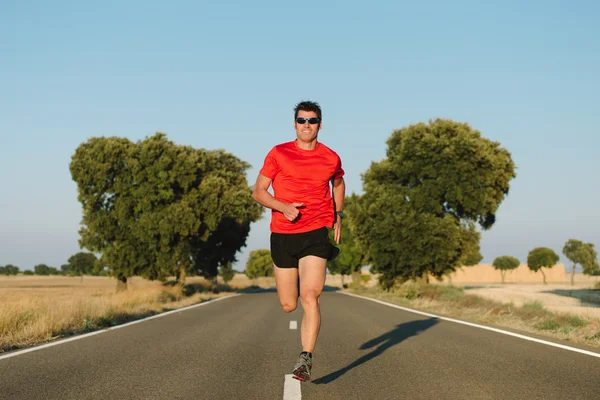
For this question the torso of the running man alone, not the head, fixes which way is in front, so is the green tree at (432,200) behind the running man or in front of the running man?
behind

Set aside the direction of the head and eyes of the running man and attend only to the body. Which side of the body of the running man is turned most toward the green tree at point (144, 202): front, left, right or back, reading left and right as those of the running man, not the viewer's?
back

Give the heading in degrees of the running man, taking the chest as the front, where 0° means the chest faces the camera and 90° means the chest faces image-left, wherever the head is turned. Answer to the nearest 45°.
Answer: approximately 0°

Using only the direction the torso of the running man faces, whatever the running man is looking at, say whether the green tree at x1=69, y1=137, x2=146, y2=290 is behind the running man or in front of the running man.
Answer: behind
